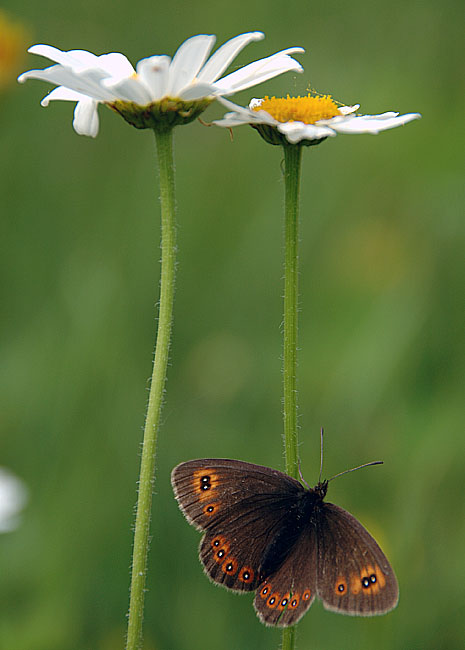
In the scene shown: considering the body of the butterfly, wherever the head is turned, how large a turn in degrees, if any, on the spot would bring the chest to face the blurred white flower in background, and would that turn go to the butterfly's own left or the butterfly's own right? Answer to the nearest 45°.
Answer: approximately 90° to the butterfly's own left

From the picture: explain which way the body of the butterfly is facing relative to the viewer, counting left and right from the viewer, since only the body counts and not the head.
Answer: facing away from the viewer and to the right of the viewer
